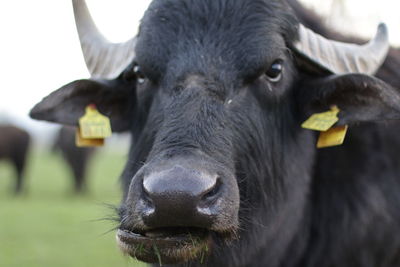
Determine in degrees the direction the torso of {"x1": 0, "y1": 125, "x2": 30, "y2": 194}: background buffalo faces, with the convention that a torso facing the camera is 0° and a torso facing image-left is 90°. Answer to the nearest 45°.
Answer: approximately 90°

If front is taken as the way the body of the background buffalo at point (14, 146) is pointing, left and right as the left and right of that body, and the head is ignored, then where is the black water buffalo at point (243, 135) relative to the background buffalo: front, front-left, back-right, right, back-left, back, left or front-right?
left

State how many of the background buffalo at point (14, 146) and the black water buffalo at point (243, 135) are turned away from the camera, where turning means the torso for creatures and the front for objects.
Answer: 0

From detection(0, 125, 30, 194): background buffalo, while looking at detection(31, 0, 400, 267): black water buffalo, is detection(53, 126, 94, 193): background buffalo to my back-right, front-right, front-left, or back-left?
front-left

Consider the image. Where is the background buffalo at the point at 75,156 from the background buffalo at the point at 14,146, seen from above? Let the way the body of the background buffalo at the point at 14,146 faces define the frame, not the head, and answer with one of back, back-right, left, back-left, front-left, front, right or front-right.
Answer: back-left

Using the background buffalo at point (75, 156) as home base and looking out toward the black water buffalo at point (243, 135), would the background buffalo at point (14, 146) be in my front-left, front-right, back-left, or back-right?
back-right

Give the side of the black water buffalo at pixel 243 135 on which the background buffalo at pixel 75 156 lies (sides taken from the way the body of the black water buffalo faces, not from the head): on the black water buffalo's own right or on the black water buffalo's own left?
on the black water buffalo's own right

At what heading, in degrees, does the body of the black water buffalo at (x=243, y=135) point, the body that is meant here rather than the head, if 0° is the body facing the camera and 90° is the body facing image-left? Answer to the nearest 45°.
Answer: approximately 45°
